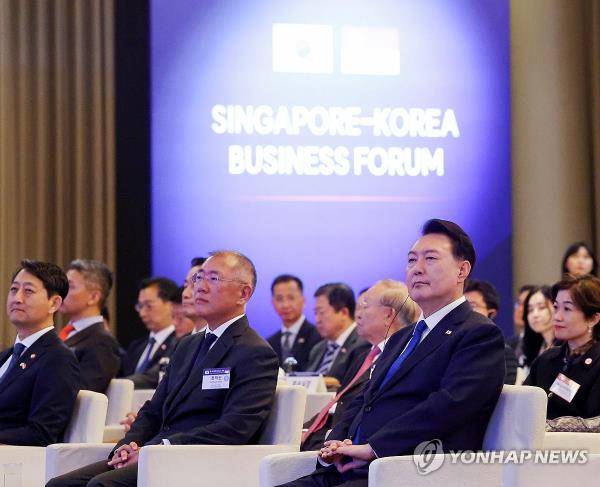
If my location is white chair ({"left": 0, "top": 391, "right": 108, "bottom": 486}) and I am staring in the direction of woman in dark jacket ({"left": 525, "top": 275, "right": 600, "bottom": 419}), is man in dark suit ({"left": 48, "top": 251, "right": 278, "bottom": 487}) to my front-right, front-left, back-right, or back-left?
front-right

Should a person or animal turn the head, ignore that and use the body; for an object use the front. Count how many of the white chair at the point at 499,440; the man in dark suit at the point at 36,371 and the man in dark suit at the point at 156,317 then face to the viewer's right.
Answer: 0

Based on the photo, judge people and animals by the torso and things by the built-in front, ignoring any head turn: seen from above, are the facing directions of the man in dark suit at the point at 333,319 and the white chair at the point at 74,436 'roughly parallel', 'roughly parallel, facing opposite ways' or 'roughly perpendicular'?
roughly parallel

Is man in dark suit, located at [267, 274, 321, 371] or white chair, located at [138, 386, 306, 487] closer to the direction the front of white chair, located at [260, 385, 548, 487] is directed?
the white chair

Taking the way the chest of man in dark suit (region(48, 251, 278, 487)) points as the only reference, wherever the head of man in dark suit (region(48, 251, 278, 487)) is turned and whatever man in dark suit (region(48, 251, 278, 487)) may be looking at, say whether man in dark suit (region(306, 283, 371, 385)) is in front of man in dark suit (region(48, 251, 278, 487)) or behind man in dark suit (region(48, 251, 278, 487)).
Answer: behind

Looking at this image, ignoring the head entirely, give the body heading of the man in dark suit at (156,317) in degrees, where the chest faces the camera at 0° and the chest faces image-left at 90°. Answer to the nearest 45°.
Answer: approximately 45°

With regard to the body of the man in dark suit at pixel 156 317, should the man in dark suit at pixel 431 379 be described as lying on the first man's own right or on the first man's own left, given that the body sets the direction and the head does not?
on the first man's own left

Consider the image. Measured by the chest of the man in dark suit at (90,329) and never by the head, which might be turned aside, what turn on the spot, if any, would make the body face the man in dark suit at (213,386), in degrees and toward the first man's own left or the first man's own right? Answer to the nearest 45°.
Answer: approximately 90° to the first man's own left

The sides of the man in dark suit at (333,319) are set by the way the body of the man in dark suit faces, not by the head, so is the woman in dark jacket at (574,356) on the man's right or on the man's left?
on the man's left

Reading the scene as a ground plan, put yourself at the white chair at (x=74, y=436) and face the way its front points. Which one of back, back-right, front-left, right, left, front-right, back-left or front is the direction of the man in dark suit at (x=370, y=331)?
back-left

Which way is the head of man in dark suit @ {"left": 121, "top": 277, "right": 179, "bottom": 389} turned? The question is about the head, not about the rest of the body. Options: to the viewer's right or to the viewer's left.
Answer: to the viewer's left
